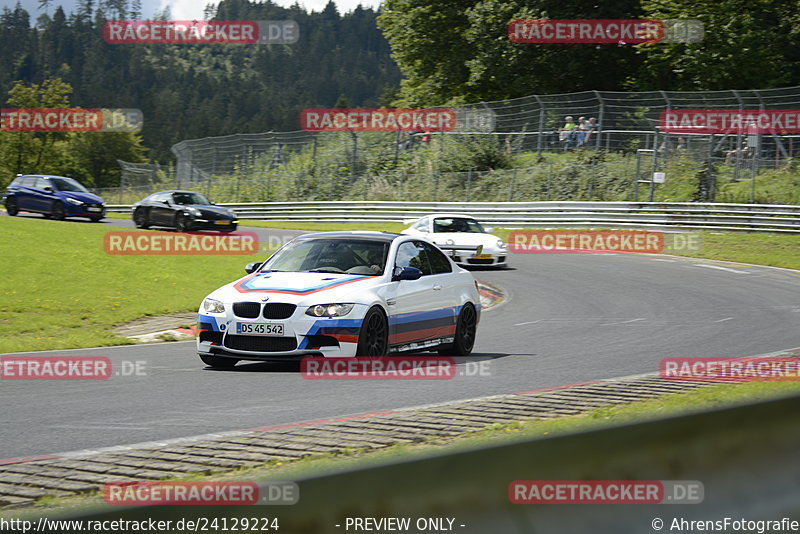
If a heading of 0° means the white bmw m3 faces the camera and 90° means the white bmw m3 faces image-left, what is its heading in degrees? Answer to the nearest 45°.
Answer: approximately 45°

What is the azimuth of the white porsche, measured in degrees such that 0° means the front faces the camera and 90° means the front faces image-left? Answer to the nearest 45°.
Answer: approximately 315°

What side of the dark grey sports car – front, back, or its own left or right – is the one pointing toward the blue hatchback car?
back

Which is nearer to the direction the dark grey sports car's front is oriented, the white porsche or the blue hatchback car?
the white porsche

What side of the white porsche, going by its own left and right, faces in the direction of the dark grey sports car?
back

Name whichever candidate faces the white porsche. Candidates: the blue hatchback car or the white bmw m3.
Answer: the blue hatchback car

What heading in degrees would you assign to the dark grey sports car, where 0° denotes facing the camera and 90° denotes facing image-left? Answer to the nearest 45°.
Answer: approximately 315°

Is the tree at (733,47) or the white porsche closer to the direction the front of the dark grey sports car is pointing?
the white porsche

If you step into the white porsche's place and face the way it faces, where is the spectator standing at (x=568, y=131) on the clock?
The spectator standing is roughly at 8 o'clock from the white porsche.
